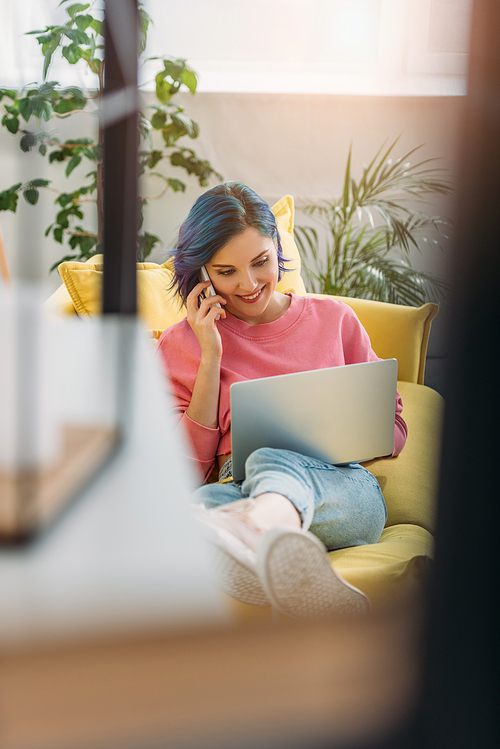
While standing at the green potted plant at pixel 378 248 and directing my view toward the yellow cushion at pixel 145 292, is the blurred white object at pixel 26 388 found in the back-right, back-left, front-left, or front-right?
front-left

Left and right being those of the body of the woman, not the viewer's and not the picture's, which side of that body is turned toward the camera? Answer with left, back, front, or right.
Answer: front

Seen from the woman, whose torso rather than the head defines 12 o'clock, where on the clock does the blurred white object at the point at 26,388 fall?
The blurred white object is roughly at 12 o'clock from the woman.

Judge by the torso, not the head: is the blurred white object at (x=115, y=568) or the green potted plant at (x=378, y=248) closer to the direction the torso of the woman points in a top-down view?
the blurred white object

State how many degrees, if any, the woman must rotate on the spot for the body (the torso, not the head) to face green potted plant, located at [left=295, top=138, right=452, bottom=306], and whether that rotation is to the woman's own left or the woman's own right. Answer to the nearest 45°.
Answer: approximately 180°

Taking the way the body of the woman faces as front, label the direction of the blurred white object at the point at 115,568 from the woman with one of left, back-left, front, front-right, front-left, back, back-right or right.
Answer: front
